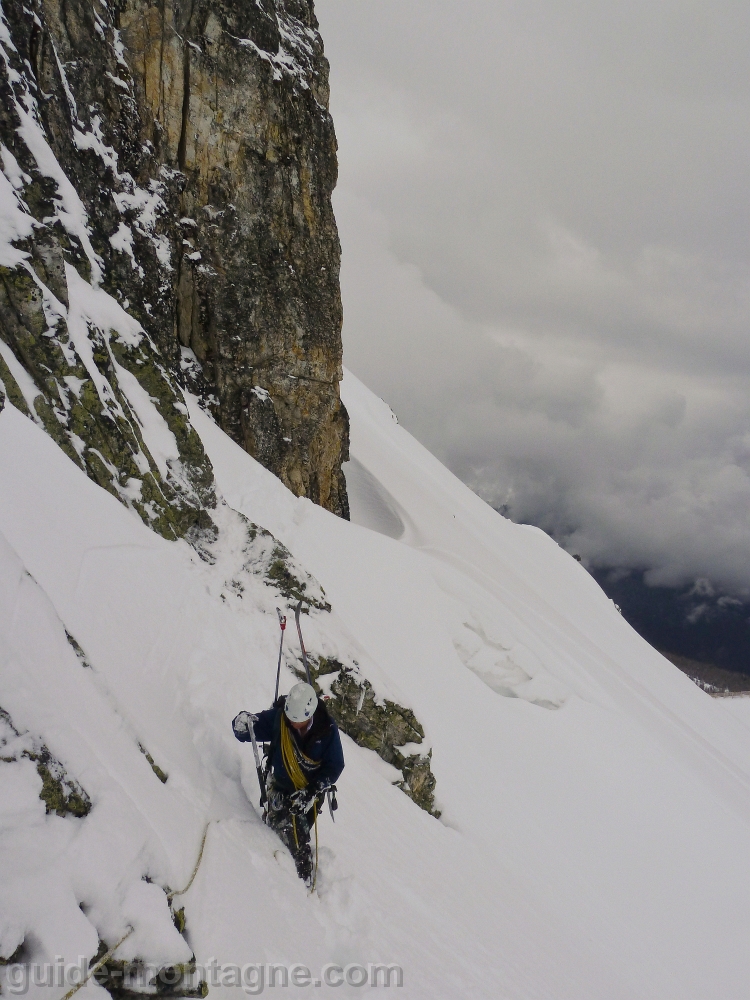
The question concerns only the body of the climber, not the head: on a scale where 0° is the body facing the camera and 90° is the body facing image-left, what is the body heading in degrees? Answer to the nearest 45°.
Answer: approximately 0°
